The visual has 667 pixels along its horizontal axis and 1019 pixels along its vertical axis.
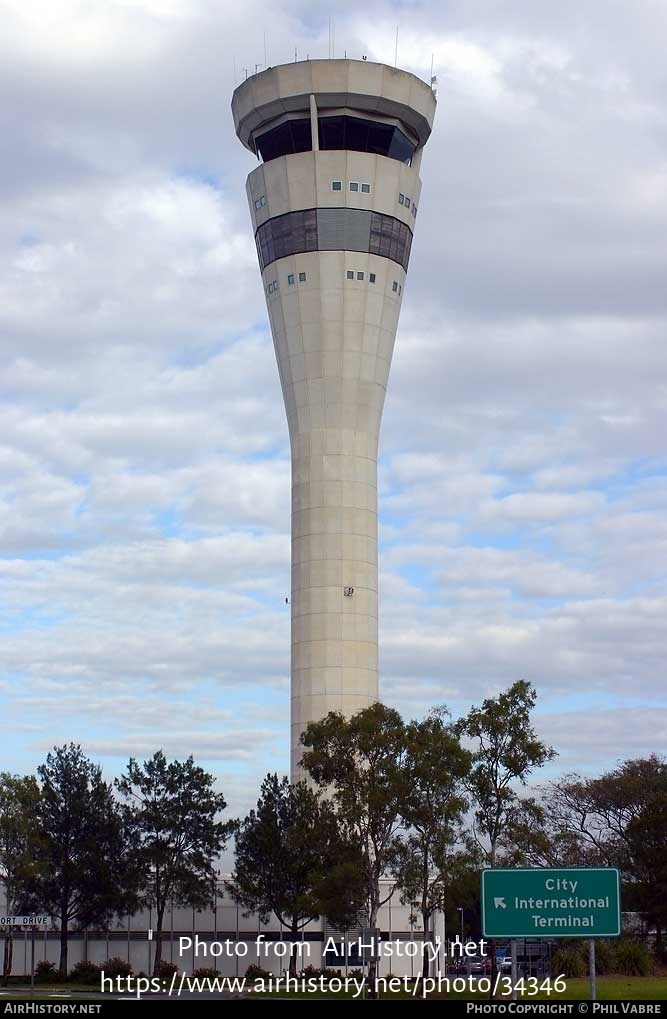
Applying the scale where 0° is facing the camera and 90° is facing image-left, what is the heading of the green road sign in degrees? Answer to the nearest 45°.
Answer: approximately 0°
